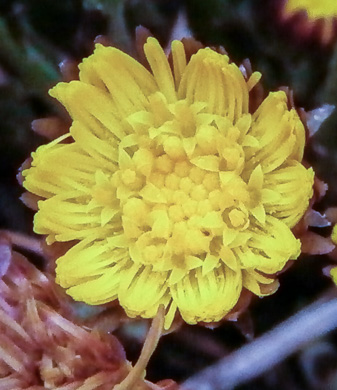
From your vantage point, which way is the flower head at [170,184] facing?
toward the camera
